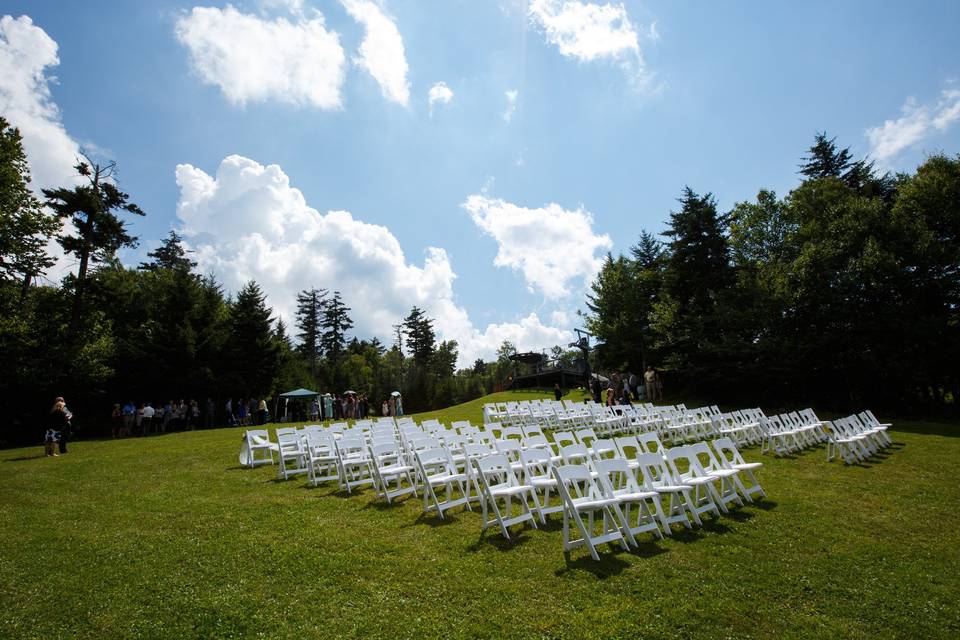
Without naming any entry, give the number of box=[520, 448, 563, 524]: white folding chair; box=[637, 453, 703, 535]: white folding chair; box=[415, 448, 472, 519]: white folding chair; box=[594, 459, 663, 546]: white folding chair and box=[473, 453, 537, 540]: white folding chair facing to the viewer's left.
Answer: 0

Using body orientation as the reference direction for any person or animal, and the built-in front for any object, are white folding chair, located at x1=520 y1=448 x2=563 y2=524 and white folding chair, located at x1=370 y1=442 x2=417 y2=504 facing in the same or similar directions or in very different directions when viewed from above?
same or similar directions
